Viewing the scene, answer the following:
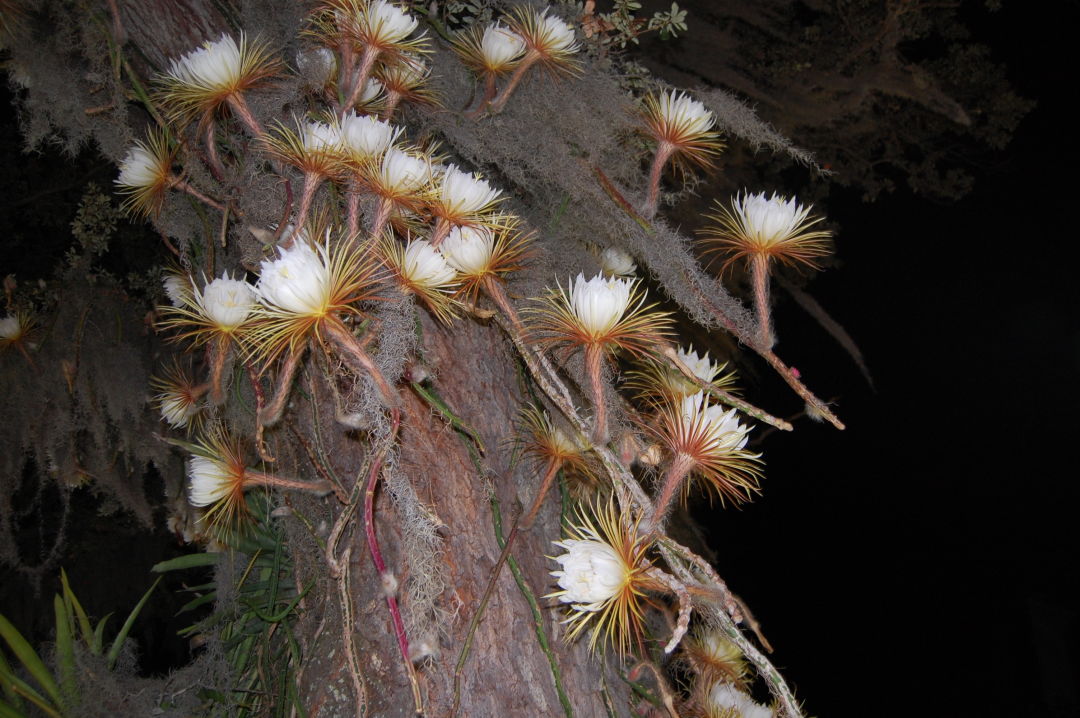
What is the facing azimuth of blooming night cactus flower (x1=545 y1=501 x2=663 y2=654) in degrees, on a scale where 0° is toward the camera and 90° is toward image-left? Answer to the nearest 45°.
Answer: approximately 90°

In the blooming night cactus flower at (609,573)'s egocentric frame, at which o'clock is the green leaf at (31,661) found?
The green leaf is roughly at 1 o'clock from the blooming night cactus flower.

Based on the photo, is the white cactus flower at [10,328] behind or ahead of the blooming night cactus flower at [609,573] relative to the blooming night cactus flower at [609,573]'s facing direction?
ahead

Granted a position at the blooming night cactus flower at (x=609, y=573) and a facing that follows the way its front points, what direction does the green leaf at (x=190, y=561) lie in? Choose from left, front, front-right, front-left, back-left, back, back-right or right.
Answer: front-right
